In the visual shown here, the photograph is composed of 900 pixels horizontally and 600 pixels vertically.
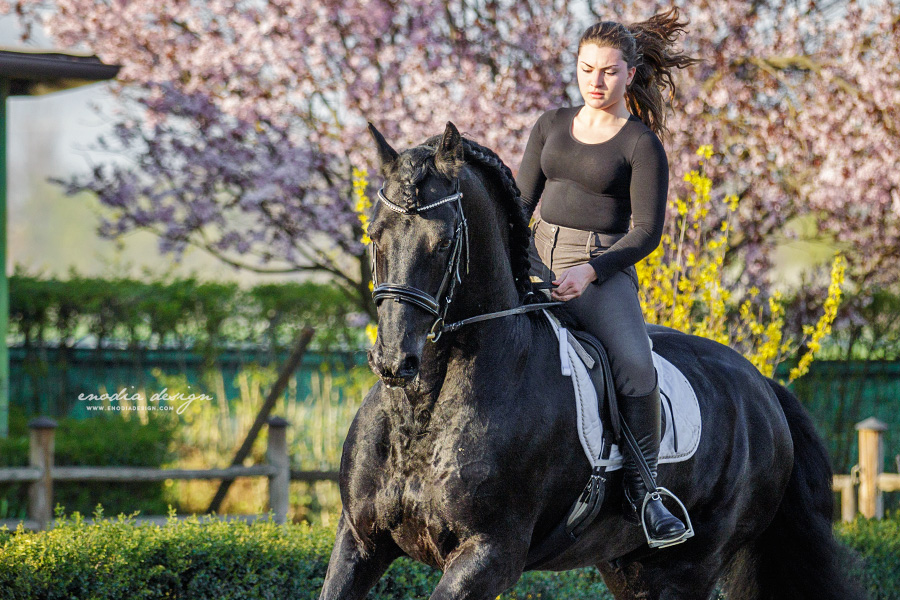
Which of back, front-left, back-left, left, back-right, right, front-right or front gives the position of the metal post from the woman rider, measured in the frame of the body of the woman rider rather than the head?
right

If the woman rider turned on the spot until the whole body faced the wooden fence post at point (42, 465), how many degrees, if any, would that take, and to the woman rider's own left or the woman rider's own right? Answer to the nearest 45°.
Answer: approximately 90° to the woman rider's own right

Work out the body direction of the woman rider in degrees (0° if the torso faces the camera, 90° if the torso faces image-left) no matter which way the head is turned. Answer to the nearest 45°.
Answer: approximately 45°

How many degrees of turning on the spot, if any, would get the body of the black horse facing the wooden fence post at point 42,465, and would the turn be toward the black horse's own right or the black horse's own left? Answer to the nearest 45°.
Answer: approximately 90° to the black horse's own right

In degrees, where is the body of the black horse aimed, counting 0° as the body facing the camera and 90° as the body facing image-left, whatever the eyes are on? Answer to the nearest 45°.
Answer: approximately 45°

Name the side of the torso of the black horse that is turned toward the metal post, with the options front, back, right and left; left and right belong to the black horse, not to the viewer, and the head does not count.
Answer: right

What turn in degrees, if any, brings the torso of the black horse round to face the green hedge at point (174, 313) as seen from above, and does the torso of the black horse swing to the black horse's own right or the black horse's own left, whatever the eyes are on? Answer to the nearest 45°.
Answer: approximately 90° to the black horse's own right

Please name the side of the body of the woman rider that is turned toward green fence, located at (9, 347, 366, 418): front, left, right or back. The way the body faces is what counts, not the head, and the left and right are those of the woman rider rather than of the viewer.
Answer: right

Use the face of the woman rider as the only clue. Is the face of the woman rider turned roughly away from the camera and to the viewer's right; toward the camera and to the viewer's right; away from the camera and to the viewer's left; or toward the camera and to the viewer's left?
toward the camera and to the viewer's left
